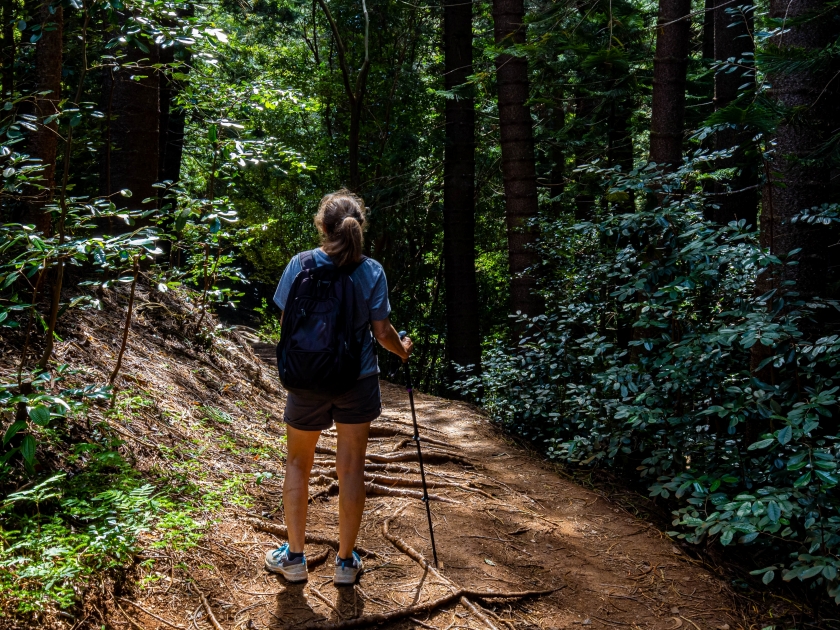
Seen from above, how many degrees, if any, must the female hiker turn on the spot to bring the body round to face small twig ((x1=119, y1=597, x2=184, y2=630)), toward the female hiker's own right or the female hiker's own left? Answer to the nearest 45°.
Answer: approximately 135° to the female hiker's own left

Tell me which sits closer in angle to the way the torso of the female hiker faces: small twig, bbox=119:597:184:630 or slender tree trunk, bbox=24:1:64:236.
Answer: the slender tree trunk

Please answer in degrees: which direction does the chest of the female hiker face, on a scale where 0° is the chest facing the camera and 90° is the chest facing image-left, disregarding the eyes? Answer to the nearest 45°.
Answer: approximately 180°

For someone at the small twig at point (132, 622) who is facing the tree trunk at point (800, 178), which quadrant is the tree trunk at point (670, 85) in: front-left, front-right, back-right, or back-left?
front-left

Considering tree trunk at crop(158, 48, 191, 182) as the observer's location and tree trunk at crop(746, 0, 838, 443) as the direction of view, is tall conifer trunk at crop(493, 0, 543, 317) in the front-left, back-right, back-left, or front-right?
front-left

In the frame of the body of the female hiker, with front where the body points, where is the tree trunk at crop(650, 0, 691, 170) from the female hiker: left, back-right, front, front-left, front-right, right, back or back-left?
front-right

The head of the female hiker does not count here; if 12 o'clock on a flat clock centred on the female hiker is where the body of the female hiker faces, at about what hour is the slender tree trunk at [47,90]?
The slender tree trunk is roughly at 10 o'clock from the female hiker.

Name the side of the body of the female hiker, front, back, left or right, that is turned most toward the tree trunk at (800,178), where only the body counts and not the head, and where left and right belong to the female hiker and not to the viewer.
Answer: right

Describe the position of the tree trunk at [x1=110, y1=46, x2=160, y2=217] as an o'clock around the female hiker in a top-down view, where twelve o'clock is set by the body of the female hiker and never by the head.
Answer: The tree trunk is roughly at 11 o'clock from the female hiker.

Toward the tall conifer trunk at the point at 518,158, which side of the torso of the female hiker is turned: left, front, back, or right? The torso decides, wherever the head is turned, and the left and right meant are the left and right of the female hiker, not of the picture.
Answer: front

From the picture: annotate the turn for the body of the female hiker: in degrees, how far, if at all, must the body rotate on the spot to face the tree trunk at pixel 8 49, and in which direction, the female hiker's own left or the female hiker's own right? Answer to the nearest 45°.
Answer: approximately 45° to the female hiker's own left

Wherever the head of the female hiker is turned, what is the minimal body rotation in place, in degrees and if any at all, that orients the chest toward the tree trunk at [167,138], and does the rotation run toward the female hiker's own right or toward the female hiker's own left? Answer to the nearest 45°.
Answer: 0° — they already face it

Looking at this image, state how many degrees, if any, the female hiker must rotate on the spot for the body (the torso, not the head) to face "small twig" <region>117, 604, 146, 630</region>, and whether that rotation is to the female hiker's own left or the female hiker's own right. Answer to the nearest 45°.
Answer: approximately 135° to the female hiker's own left
